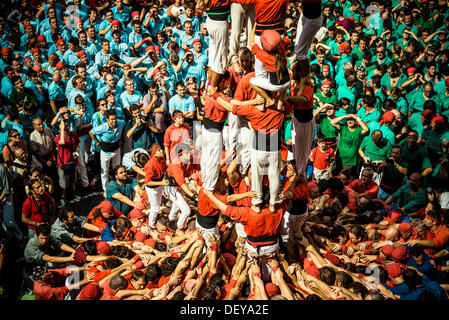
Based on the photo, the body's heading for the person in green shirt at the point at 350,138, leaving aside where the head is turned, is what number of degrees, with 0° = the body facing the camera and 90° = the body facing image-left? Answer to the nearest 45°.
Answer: approximately 0°

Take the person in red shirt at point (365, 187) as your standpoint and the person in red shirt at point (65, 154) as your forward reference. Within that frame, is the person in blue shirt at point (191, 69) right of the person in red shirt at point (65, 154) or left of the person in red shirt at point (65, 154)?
right

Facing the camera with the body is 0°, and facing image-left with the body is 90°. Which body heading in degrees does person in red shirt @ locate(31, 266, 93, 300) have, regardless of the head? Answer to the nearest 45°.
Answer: approximately 270°

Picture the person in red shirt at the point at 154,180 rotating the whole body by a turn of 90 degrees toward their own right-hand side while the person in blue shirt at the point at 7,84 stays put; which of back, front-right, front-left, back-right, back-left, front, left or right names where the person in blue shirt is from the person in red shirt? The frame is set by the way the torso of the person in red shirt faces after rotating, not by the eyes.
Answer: back-right

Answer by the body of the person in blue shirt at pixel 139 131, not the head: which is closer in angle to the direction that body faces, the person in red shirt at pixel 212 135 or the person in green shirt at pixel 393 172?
the person in red shirt

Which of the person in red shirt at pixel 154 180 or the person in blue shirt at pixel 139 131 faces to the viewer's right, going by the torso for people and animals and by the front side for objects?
the person in red shirt

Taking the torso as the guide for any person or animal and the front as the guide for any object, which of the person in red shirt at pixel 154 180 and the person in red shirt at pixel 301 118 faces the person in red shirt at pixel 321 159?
the person in red shirt at pixel 154 180

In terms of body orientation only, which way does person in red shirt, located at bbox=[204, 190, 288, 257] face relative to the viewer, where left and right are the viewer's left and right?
facing away from the viewer

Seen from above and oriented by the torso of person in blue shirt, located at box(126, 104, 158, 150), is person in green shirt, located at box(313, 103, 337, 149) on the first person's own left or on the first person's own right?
on the first person's own left

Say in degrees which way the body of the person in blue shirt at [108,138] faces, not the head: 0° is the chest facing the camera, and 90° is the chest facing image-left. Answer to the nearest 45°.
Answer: approximately 0°

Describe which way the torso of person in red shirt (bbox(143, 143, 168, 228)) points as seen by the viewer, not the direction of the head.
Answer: to the viewer's right
